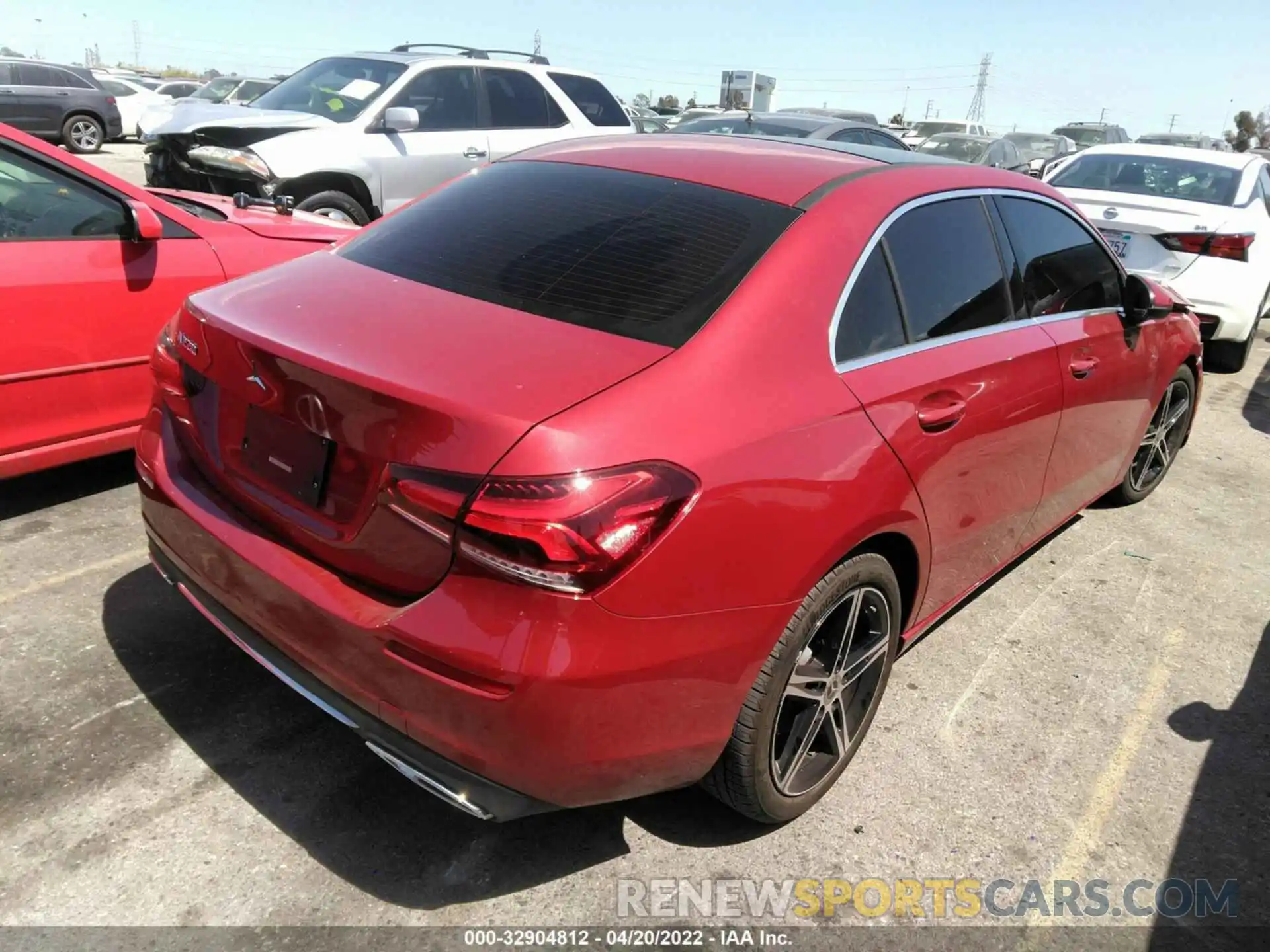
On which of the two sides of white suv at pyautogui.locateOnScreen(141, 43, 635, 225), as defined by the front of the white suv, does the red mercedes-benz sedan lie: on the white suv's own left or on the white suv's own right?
on the white suv's own left

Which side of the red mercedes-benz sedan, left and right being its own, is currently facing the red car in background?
left

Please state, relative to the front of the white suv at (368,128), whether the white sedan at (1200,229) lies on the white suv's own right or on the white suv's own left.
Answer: on the white suv's own left

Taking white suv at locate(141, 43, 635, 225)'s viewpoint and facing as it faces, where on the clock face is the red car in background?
The red car in background is roughly at 11 o'clock from the white suv.

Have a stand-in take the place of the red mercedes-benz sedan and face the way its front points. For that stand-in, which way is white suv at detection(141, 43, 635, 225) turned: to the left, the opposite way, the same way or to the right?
the opposite way

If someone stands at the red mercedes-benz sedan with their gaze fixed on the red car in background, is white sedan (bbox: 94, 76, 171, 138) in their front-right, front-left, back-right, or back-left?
front-right

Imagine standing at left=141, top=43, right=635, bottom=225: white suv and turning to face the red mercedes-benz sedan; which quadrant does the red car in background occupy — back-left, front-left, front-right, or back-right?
front-right

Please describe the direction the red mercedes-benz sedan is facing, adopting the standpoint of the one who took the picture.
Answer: facing away from the viewer and to the right of the viewer

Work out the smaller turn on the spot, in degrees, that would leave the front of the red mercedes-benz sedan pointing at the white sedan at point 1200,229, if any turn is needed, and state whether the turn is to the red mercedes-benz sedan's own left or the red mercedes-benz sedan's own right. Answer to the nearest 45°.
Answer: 0° — it already faces it
